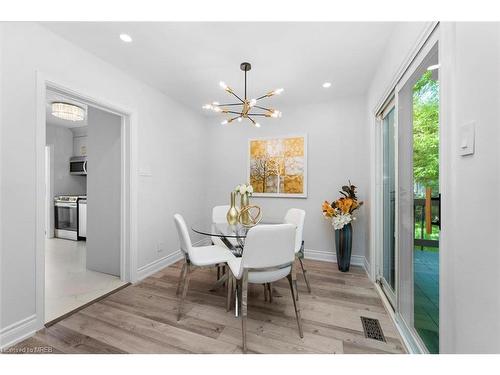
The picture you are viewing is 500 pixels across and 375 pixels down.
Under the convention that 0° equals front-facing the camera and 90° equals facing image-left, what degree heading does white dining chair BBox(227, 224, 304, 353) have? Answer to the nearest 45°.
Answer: approximately 135°

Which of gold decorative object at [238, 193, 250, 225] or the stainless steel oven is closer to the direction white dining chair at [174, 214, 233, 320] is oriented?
the gold decorative object

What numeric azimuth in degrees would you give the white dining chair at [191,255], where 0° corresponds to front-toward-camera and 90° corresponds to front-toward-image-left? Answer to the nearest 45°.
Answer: approximately 270°

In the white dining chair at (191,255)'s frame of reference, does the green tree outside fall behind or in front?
in front

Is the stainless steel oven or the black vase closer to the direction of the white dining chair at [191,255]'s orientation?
the black vase

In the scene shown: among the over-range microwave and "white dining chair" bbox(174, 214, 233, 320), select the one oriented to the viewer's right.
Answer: the white dining chair

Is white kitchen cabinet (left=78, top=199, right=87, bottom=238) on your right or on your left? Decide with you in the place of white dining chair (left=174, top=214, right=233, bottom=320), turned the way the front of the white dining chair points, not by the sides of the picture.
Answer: on your left

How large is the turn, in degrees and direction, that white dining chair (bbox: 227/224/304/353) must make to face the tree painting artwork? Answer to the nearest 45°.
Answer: approximately 45° to its right

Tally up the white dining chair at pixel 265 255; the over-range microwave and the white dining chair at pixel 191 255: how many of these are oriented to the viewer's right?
1

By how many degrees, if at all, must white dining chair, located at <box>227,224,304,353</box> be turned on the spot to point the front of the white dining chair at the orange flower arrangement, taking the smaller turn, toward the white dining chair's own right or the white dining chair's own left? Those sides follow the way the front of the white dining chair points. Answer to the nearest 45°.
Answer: approximately 90° to the white dining chair's own right

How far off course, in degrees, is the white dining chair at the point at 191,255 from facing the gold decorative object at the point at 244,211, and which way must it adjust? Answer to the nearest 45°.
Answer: approximately 45° to its left

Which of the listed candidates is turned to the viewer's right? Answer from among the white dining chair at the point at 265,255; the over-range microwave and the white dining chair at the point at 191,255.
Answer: the white dining chair at the point at 191,255

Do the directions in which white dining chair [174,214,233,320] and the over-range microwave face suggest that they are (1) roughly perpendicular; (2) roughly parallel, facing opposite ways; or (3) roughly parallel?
roughly perpendicular
